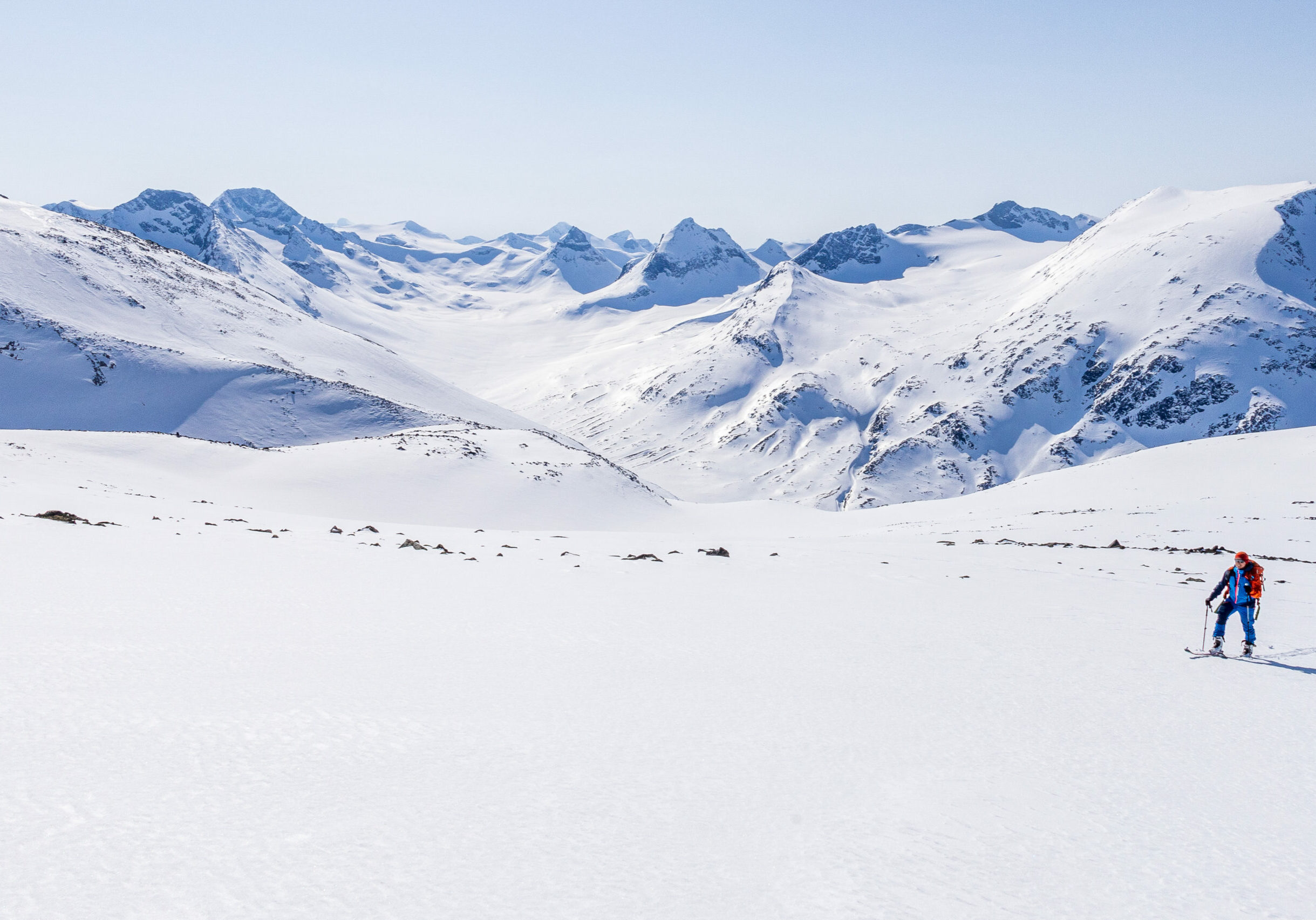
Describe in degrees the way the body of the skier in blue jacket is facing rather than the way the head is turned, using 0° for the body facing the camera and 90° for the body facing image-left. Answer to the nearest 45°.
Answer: approximately 45°

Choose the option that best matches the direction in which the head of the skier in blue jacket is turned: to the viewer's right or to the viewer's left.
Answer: to the viewer's left
